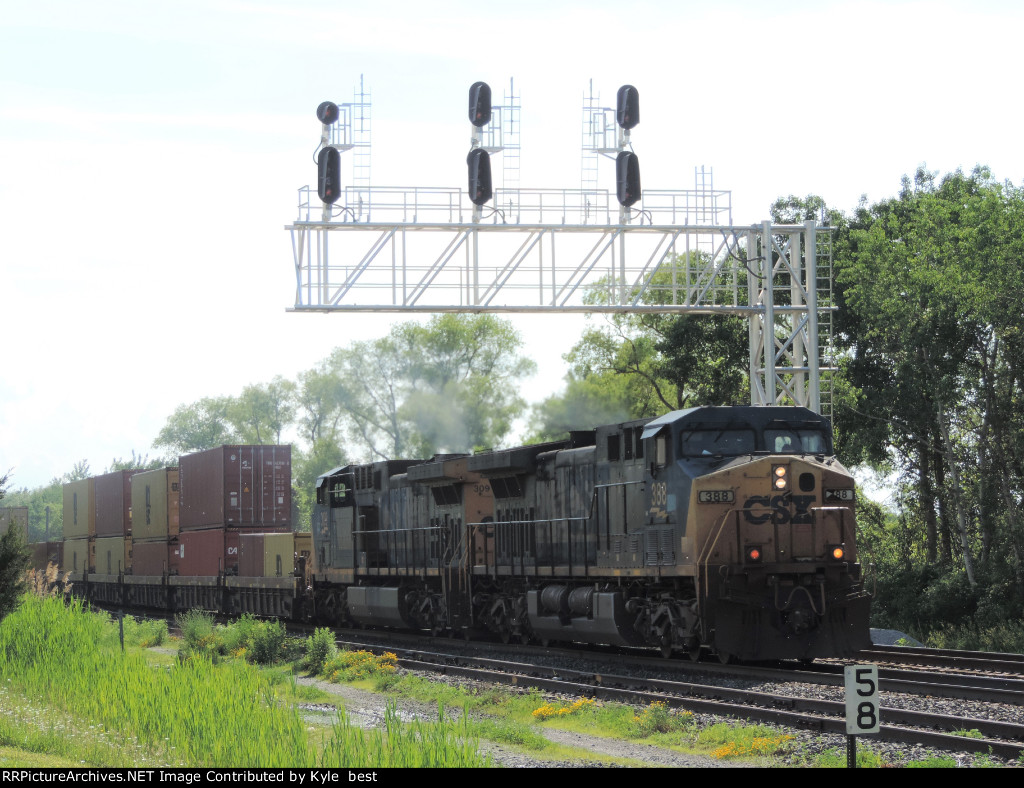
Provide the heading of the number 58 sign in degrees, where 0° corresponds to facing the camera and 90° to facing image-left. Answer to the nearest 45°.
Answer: approximately 0°

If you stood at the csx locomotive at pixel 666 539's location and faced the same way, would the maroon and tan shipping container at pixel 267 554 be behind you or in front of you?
behind

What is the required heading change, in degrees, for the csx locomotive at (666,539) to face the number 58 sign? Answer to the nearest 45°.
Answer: approximately 45° to its right

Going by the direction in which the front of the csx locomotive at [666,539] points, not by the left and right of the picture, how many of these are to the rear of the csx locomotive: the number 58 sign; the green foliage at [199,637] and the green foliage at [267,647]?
2

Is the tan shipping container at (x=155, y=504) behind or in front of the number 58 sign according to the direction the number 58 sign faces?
behind

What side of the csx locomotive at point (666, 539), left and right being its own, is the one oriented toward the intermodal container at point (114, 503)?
back

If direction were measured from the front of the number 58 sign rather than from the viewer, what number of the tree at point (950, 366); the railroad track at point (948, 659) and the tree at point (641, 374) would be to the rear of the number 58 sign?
3

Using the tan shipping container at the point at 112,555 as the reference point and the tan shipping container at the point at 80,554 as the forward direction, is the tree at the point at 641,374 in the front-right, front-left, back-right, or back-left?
back-right

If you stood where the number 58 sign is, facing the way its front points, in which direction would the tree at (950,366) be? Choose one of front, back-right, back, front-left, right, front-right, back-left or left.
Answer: back

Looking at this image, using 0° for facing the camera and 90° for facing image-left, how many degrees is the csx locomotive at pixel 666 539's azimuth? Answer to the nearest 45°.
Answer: approximately 315°

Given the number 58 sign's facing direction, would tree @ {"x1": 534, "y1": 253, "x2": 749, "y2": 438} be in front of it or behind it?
behind

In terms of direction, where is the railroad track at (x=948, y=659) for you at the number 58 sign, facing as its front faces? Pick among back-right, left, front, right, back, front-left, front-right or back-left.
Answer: back

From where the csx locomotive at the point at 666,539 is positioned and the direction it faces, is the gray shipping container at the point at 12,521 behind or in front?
behind
